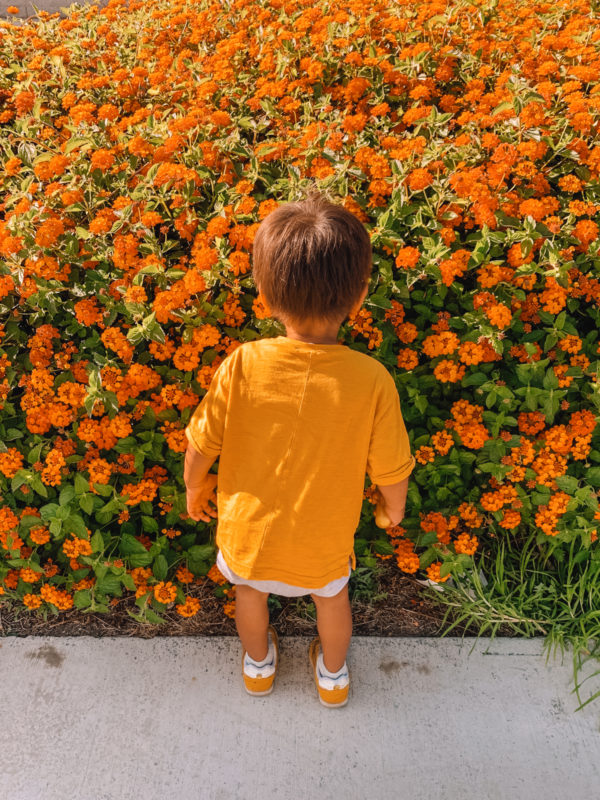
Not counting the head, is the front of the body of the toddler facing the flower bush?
yes

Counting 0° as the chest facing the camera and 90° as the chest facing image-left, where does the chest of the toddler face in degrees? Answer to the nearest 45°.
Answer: approximately 180°

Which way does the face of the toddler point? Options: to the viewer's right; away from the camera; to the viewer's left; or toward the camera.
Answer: away from the camera
